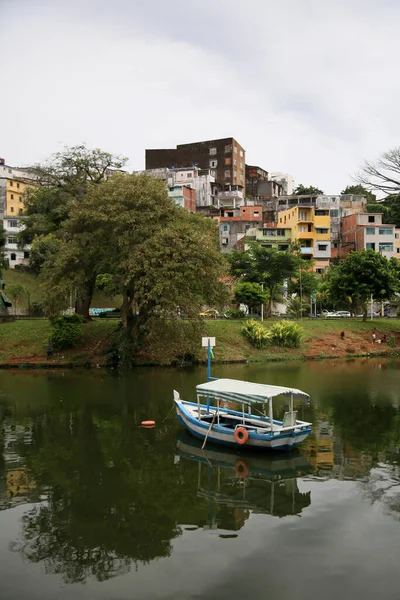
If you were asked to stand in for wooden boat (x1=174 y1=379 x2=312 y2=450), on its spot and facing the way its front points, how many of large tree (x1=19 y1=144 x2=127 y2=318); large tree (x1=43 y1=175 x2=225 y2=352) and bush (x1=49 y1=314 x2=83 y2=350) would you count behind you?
0

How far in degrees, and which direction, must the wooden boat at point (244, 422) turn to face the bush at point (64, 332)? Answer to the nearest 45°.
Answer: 0° — it already faces it

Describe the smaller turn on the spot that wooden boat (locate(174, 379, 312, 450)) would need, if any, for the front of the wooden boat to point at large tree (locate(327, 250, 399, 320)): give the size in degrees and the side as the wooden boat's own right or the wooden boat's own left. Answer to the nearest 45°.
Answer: approximately 45° to the wooden boat's own right

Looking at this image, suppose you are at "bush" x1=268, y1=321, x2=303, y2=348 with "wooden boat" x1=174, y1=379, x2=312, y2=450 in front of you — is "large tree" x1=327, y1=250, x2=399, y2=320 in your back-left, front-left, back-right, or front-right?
back-left

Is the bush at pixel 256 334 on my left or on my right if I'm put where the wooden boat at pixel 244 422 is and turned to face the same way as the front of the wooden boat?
on my right

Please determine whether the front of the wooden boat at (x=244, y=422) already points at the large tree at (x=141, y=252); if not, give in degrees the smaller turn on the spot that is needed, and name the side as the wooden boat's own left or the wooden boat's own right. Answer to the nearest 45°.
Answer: approximately 45° to the wooden boat's own right

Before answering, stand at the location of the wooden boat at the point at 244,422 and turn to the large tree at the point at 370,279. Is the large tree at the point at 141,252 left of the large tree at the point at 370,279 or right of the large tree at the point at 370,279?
left

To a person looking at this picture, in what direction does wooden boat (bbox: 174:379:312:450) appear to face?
facing away from the viewer and to the left of the viewer

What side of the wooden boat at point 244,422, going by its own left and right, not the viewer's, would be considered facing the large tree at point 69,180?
front

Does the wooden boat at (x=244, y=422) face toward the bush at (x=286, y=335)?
no

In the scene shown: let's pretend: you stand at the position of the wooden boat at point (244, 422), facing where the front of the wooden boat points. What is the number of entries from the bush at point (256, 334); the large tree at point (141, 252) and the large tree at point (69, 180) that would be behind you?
0

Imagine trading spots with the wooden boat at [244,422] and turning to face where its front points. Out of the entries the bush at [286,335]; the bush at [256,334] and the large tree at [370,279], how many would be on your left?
0
